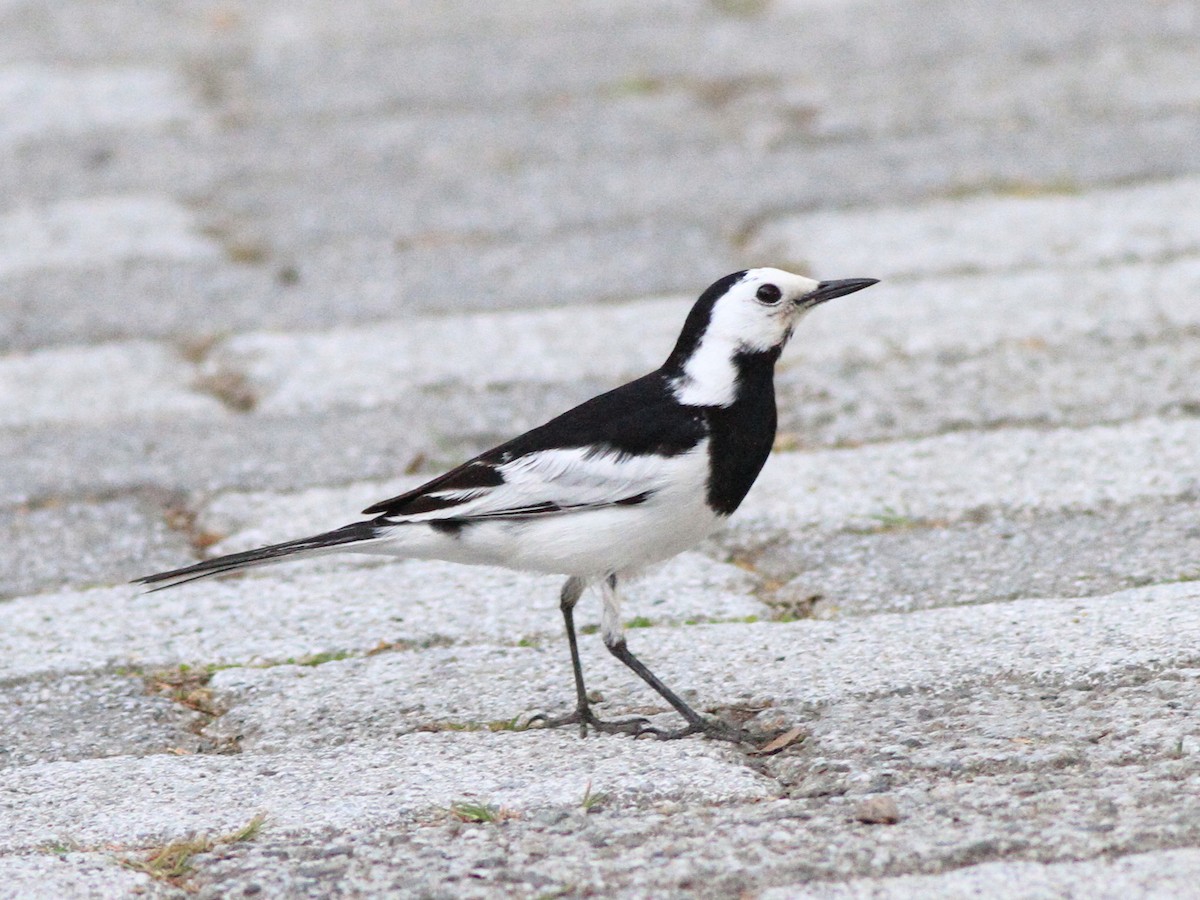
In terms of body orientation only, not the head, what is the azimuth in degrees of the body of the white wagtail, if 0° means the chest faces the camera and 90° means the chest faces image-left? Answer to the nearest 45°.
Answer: approximately 270°

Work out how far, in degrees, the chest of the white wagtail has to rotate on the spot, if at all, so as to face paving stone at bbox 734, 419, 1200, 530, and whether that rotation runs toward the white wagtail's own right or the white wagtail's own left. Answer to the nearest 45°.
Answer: approximately 45° to the white wagtail's own left

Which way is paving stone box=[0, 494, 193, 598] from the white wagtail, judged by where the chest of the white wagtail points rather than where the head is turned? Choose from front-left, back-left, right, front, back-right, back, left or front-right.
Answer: back-left

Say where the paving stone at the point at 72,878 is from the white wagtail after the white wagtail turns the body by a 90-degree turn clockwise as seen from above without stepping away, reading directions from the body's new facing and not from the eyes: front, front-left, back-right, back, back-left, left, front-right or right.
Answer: front-right

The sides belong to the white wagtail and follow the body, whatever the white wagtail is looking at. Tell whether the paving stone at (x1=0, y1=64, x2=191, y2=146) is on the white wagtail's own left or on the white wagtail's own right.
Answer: on the white wagtail's own left

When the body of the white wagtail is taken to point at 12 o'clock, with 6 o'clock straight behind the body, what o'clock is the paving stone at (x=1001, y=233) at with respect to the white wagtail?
The paving stone is roughly at 10 o'clock from the white wagtail.

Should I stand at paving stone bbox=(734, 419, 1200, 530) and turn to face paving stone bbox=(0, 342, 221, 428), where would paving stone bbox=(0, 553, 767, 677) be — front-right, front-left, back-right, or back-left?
front-left

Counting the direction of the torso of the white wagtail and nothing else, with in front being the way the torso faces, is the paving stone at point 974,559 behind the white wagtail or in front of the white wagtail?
in front

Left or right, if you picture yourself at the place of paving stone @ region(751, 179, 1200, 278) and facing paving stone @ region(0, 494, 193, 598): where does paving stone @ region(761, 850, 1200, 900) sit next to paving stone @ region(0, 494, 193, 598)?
left

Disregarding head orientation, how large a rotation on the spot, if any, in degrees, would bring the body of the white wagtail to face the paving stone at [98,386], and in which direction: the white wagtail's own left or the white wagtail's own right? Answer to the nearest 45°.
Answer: approximately 135° to the white wagtail's own left

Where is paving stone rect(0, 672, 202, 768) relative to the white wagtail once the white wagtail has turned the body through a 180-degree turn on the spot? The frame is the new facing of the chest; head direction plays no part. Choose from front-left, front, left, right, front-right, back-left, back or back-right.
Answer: front

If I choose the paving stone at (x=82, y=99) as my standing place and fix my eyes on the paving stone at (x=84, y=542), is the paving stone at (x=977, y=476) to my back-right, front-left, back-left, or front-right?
front-left
